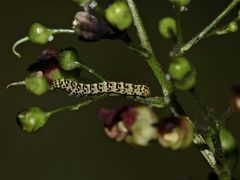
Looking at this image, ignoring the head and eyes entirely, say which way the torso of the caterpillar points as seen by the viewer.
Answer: to the viewer's right
